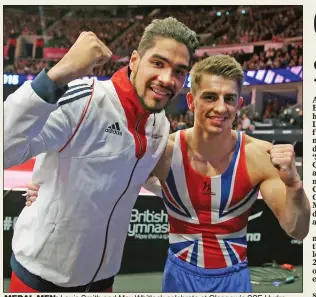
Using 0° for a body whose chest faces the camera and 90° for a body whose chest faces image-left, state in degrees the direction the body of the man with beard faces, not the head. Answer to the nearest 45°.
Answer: approximately 315°
